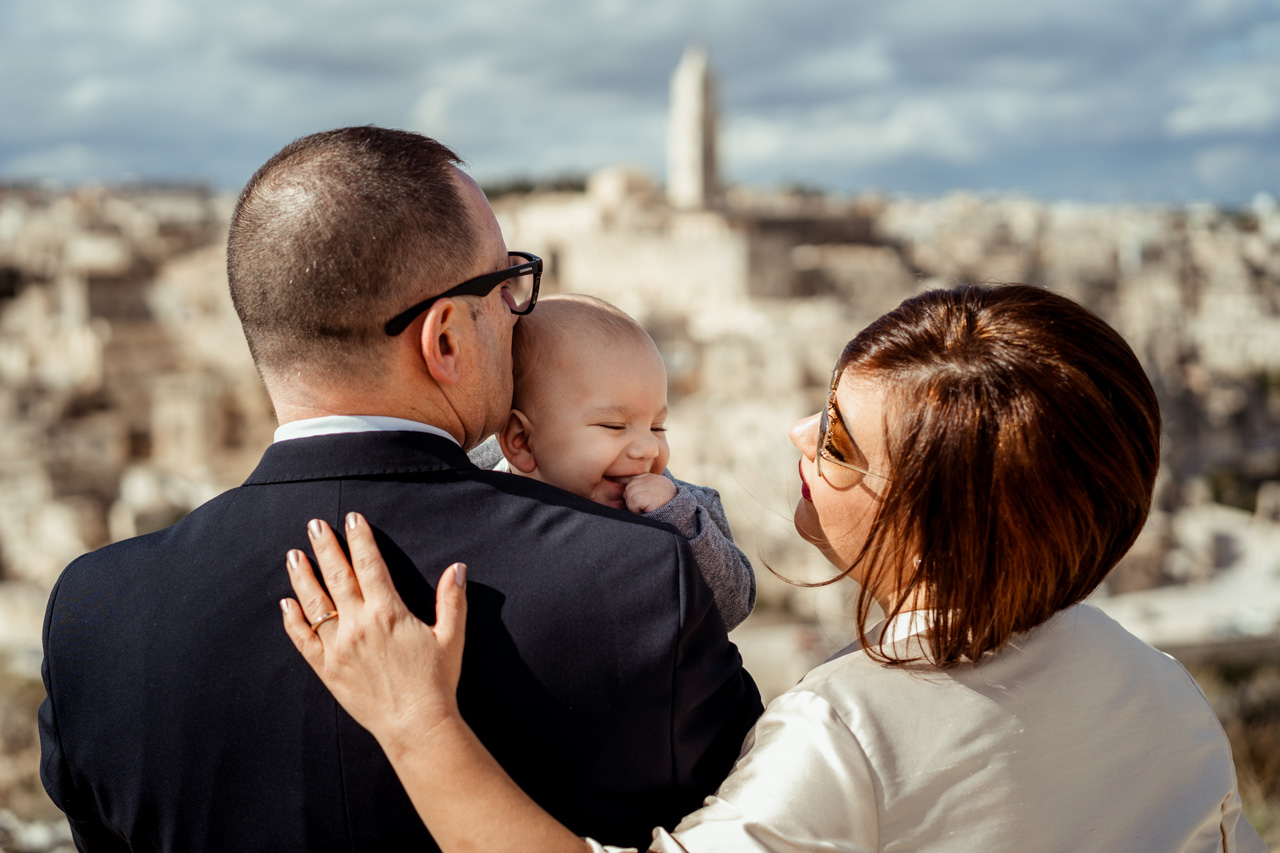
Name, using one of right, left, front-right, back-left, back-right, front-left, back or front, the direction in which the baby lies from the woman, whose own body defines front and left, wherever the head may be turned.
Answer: front

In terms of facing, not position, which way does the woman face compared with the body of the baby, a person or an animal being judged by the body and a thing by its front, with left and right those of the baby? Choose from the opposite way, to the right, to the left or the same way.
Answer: the opposite way

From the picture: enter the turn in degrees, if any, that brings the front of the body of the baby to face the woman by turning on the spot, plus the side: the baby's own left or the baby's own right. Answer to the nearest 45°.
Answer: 0° — they already face them

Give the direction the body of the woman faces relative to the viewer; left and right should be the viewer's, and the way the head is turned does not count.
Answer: facing away from the viewer and to the left of the viewer

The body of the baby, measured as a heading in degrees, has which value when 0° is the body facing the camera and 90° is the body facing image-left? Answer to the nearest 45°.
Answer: approximately 315°
